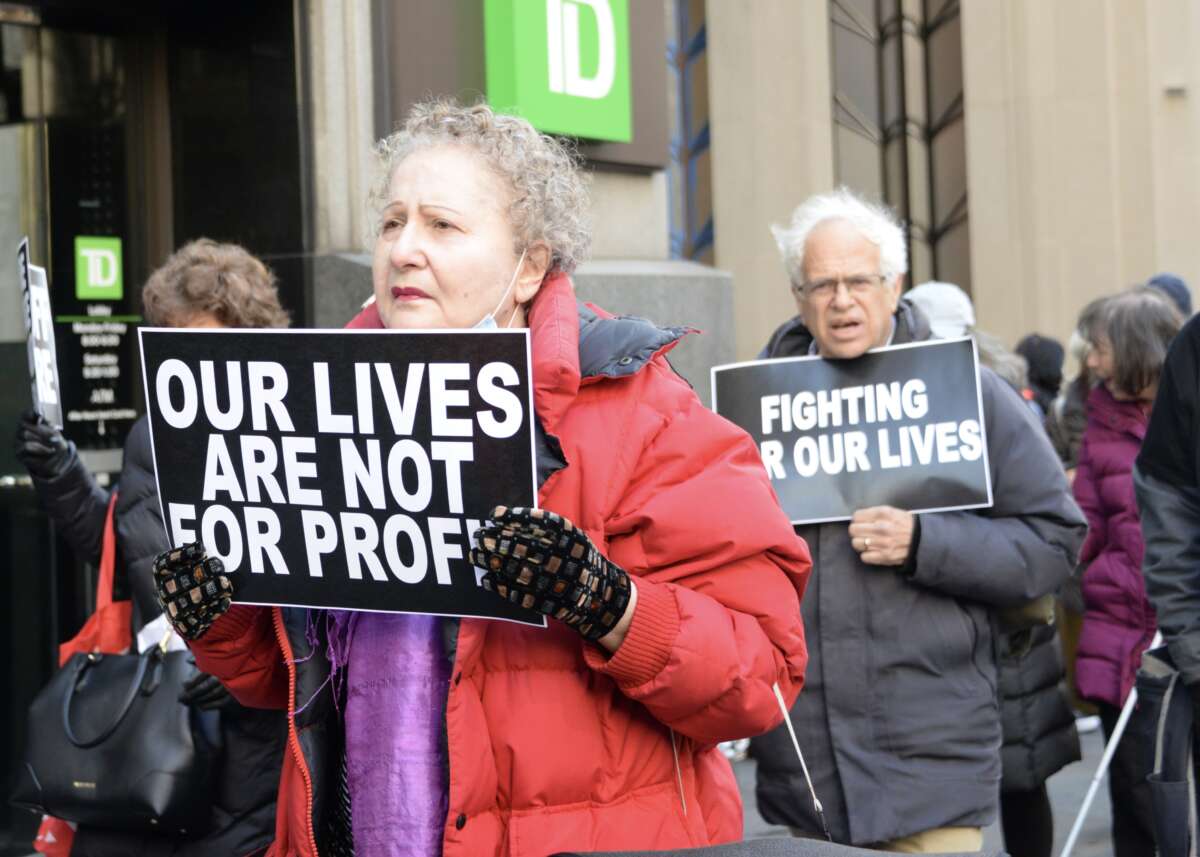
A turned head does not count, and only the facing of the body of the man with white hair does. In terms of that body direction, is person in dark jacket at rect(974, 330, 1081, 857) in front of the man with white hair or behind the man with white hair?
behind

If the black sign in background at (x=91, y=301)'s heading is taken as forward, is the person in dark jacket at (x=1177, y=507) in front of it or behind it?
in front

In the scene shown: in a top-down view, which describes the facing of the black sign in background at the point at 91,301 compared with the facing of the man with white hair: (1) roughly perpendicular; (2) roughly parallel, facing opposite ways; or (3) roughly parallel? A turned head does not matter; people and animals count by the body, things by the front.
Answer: roughly perpendicular

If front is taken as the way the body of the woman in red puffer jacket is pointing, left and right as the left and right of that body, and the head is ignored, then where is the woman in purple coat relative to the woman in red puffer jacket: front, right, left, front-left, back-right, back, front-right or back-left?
back

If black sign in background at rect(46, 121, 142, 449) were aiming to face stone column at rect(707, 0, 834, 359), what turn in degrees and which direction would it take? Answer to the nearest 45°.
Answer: approximately 135° to its left

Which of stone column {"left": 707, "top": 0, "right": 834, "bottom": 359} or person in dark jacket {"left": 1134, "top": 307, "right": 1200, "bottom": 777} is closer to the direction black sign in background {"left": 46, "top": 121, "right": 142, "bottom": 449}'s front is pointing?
the person in dark jacket

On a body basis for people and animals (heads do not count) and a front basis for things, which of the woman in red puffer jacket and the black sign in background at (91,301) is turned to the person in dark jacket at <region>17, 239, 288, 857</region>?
the black sign in background

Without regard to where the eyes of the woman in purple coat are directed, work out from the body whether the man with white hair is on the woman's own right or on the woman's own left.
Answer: on the woman's own left

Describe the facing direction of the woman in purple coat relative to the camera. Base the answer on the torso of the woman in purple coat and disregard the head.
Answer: to the viewer's left

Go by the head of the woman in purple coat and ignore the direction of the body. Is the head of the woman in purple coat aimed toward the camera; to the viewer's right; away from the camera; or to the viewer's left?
to the viewer's left

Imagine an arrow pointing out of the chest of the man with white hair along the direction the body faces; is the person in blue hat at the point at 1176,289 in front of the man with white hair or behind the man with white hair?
behind

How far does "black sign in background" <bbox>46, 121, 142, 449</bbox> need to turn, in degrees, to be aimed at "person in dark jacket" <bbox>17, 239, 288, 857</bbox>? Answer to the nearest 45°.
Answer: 0° — it already faces them
